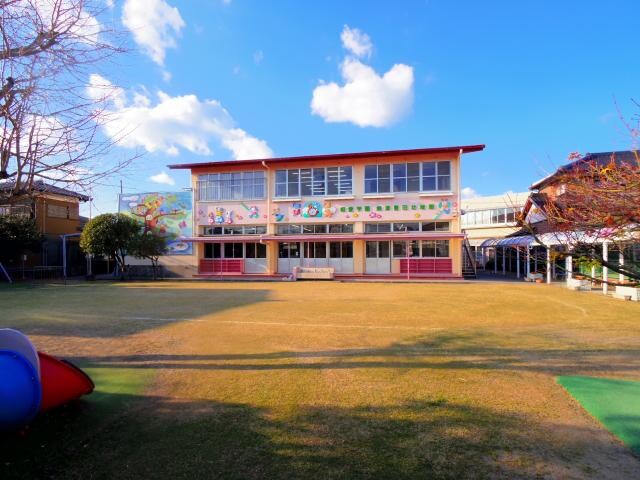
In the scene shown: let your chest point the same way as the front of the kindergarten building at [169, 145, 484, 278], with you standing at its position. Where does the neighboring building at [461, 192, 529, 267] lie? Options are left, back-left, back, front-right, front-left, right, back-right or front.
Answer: back-left

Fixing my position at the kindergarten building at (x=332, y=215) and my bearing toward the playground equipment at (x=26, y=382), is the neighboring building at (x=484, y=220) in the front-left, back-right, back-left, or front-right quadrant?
back-left

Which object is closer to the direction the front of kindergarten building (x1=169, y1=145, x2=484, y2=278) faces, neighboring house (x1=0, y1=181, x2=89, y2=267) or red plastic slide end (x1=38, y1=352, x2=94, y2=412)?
the red plastic slide end

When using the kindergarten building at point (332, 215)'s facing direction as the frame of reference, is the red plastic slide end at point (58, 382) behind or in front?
in front

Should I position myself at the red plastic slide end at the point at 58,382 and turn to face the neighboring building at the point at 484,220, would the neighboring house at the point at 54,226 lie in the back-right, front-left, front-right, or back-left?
front-left

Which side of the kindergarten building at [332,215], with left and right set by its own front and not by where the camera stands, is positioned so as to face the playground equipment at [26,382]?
front

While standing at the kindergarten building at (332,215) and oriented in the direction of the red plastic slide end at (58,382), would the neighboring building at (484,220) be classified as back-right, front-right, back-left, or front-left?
back-left

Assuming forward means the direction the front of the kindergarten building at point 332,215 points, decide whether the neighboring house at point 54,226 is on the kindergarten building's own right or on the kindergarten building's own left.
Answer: on the kindergarten building's own right

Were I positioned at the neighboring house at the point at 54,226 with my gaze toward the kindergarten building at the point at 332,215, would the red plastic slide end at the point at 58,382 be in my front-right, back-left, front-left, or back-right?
front-right

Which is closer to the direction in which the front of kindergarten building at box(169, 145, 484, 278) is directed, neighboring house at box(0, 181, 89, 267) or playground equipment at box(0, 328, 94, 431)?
the playground equipment

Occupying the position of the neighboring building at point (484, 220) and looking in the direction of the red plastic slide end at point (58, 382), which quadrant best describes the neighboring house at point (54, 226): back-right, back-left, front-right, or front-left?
front-right

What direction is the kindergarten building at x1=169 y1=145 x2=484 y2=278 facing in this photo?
toward the camera
